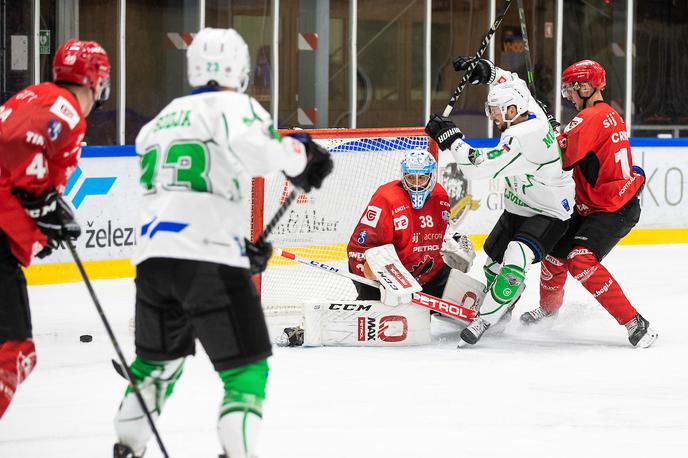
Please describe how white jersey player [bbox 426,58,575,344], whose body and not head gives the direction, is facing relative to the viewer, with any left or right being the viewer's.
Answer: facing to the left of the viewer

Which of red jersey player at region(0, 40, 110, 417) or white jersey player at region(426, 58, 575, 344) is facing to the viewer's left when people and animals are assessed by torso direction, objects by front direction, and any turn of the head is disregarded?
the white jersey player

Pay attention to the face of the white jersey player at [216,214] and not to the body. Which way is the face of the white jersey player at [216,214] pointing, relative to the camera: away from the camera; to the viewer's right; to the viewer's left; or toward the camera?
away from the camera

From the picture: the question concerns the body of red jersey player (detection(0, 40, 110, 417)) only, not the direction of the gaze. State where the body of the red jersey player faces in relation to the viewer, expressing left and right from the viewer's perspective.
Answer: facing away from the viewer and to the right of the viewer

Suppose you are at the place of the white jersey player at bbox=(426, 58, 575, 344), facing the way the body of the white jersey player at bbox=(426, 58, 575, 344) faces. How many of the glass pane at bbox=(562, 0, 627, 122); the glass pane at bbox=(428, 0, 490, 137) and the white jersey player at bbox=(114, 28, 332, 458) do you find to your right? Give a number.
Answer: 2

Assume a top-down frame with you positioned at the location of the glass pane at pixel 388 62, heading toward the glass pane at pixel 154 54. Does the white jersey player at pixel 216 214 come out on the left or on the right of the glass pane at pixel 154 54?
left

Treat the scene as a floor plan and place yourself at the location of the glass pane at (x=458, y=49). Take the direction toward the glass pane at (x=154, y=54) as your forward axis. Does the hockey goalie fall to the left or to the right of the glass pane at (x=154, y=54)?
left

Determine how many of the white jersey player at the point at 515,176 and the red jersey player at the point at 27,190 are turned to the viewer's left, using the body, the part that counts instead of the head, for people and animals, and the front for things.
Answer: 1

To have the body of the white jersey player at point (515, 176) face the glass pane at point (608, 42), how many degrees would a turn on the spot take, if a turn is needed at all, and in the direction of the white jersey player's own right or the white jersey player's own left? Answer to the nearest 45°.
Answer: approximately 90° to the white jersey player's own right

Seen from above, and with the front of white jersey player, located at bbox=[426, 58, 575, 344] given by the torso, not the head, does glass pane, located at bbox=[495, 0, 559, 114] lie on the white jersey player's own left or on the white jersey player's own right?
on the white jersey player's own right

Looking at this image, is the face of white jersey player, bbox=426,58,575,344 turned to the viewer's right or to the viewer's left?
to the viewer's left

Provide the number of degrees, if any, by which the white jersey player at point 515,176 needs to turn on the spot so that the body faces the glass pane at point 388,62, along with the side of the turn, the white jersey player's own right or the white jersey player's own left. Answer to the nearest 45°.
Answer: approximately 90° to the white jersey player's own right

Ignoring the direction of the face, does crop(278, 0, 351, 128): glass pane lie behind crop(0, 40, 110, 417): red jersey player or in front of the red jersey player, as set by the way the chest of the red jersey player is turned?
in front

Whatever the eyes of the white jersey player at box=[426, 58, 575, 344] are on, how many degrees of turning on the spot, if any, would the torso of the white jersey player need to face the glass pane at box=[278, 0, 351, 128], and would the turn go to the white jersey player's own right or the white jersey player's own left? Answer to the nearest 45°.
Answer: approximately 90° to the white jersey player's own right
